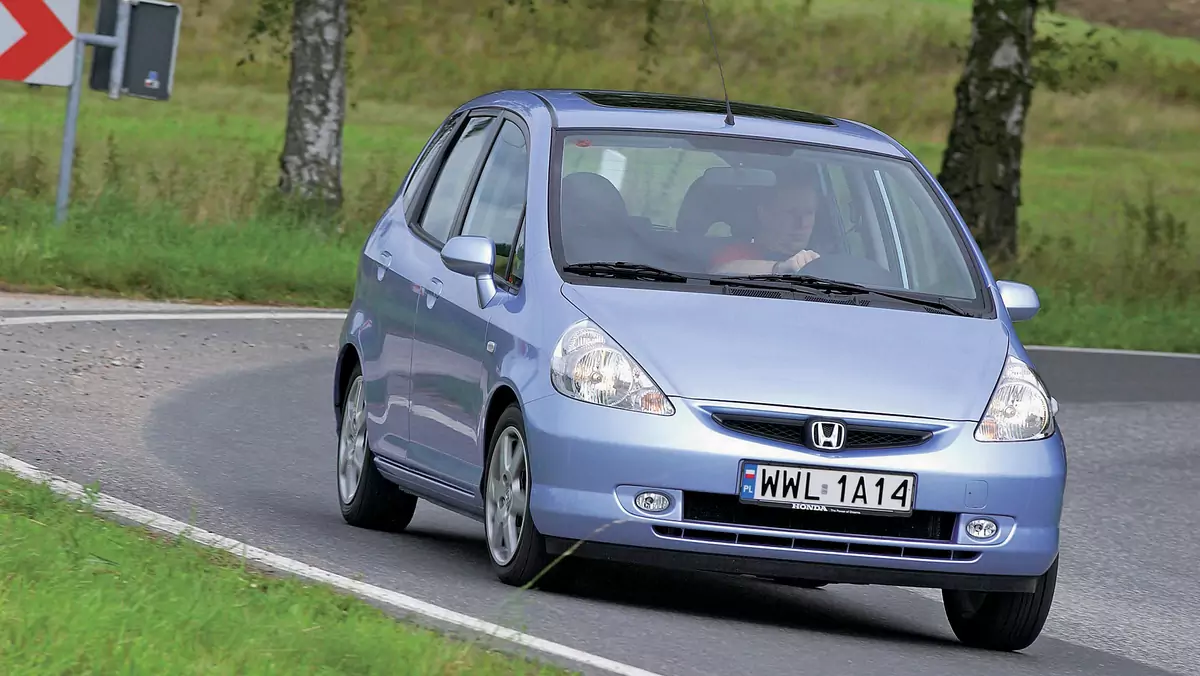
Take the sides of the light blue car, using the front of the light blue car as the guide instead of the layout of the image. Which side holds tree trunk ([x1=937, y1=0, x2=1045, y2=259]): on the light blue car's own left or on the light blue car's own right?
on the light blue car's own left

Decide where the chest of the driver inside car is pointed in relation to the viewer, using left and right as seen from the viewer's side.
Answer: facing the viewer and to the right of the viewer

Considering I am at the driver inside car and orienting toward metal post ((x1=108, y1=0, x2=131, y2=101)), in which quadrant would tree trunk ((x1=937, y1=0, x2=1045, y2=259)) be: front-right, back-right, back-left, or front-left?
front-right

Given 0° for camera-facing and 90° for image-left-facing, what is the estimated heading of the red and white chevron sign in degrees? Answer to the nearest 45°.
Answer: approximately 0°

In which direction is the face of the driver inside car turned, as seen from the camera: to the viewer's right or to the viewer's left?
to the viewer's right

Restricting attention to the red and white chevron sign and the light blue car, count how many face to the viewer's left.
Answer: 0

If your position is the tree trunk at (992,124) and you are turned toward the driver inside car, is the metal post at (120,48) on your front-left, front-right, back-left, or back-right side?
front-right

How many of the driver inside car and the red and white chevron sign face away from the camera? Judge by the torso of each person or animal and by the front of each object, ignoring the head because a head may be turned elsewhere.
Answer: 0

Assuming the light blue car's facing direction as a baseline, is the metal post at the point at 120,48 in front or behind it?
behind

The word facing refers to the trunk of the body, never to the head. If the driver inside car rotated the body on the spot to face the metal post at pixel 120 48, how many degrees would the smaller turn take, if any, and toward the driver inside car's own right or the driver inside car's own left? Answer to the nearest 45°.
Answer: approximately 180°

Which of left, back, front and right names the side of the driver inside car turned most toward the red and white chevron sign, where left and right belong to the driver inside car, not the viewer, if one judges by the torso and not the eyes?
back

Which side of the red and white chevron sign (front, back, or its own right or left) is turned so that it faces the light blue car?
front

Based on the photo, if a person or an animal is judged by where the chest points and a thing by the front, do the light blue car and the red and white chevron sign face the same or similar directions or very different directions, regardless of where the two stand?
same or similar directions

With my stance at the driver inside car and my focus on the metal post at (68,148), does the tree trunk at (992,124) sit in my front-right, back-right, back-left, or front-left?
front-right
